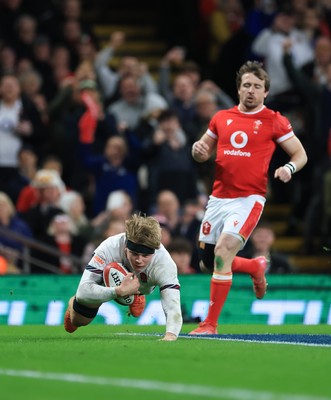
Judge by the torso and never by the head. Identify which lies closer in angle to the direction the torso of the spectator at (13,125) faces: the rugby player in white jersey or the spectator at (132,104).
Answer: the rugby player in white jersey

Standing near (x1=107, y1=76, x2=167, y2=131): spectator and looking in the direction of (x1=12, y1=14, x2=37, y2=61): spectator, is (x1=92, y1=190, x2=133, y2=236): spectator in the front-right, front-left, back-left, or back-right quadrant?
back-left

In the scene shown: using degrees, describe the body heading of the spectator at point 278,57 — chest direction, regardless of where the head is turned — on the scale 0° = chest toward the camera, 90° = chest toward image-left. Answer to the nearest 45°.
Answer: approximately 0°

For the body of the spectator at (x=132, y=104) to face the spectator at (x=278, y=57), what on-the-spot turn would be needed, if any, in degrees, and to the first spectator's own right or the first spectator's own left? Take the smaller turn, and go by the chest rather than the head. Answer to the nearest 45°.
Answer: approximately 90° to the first spectator's own left

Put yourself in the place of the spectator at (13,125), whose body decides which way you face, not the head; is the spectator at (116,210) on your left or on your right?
on your left

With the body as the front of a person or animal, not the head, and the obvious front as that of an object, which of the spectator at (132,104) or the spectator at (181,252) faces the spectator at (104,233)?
the spectator at (132,104)

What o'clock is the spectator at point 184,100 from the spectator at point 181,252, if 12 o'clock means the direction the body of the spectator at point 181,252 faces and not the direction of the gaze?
the spectator at point 184,100 is roughly at 6 o'clock from the spectator at point 181,252.
